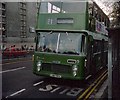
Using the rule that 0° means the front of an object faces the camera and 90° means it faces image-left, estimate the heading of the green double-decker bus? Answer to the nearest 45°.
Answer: approximately 45°
